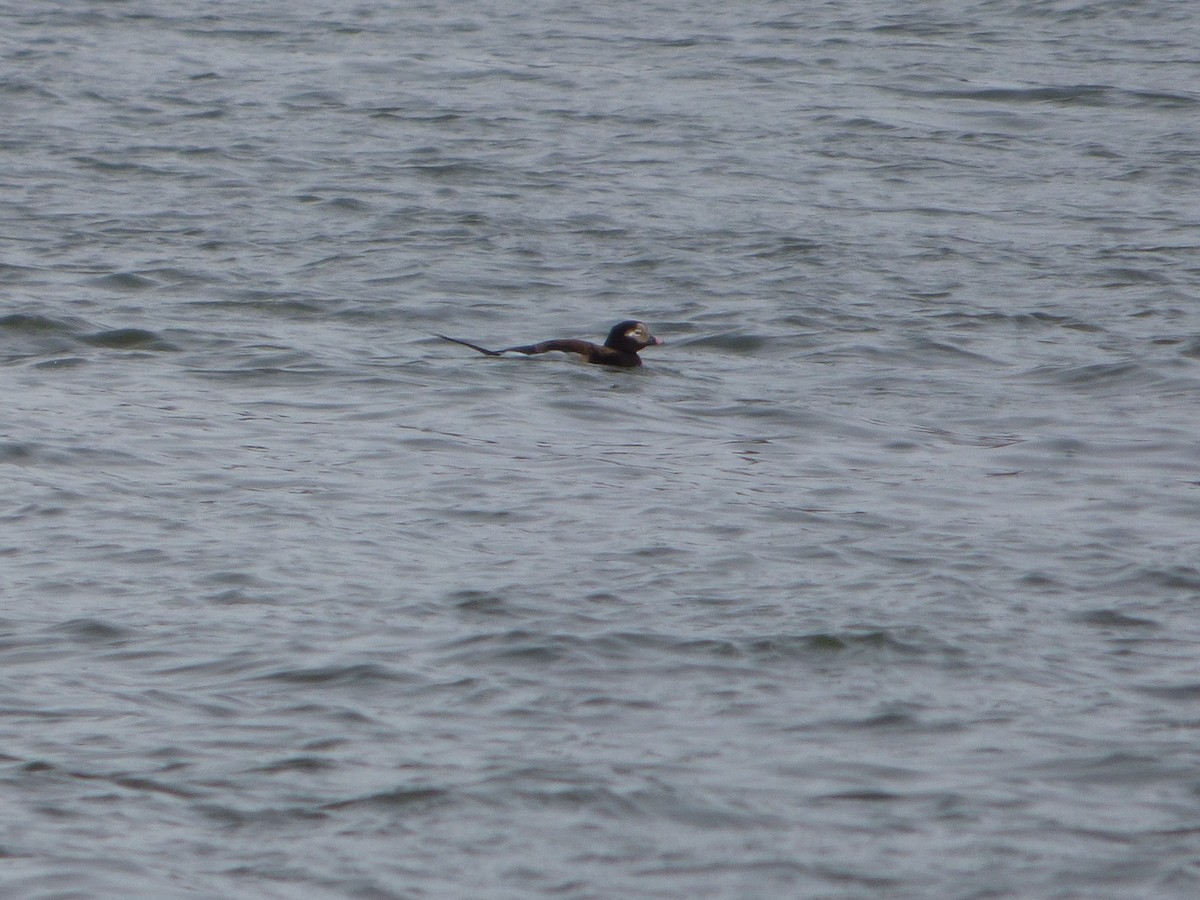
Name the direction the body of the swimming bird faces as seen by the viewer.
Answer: to the viewer's right
